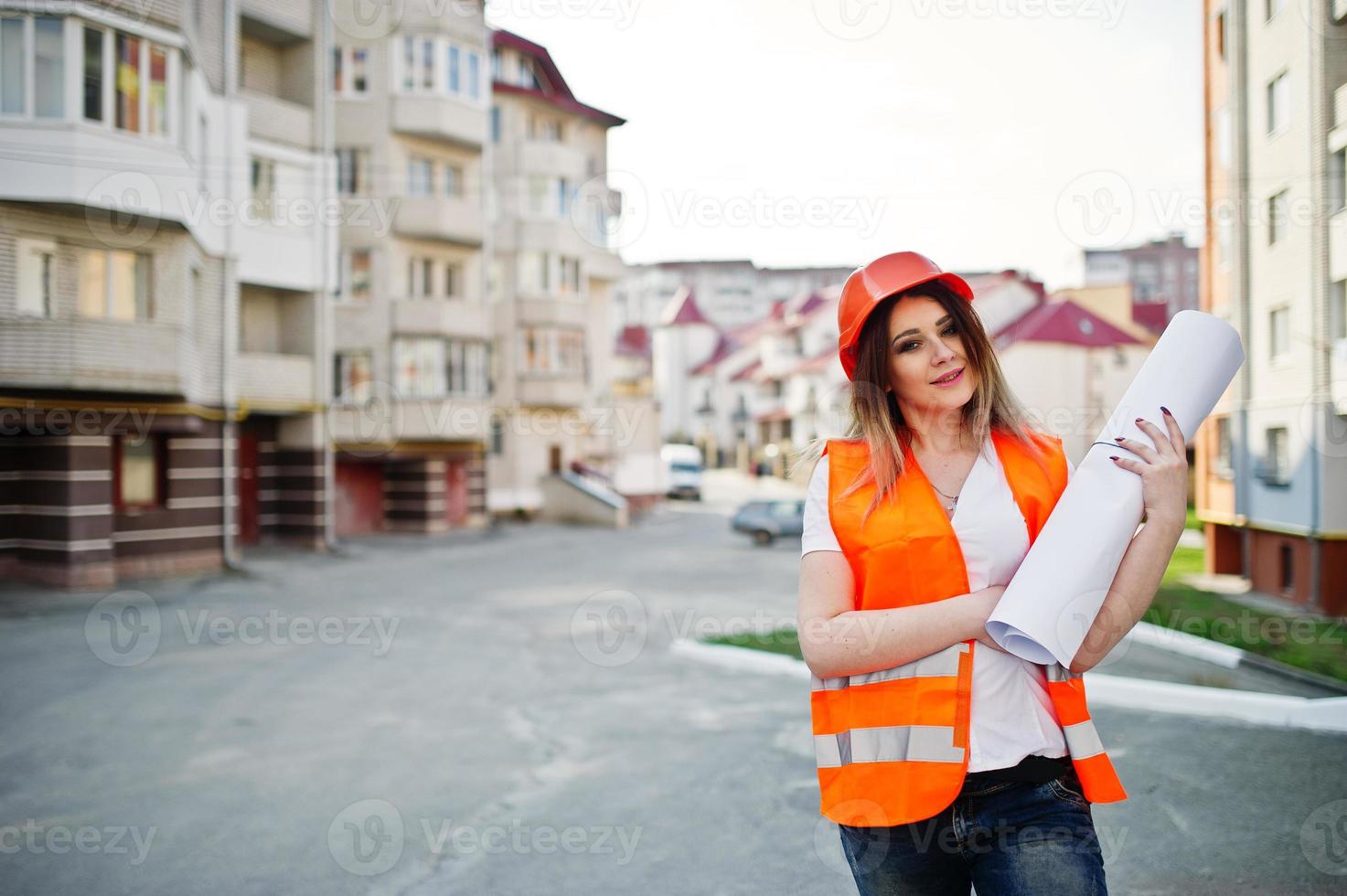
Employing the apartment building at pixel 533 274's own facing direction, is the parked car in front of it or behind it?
in front

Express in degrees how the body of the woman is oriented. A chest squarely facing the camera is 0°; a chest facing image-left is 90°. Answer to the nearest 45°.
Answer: approximately 0°

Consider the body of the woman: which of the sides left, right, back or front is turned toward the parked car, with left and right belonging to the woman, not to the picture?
back

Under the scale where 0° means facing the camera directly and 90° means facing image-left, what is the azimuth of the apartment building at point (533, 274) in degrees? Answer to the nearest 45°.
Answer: approximately 315°

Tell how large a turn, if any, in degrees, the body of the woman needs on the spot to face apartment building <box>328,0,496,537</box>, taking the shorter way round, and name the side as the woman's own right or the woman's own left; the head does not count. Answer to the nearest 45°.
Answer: approximately 135° to the woman's own right

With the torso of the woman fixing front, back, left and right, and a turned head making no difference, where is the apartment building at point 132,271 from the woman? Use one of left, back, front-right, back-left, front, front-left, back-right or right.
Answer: back-right

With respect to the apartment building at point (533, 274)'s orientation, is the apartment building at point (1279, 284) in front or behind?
in front

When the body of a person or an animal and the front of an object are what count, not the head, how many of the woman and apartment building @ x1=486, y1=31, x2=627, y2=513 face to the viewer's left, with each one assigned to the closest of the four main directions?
0

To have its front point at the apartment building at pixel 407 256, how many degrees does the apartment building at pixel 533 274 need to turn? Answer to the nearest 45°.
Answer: approximately 90° to its right
